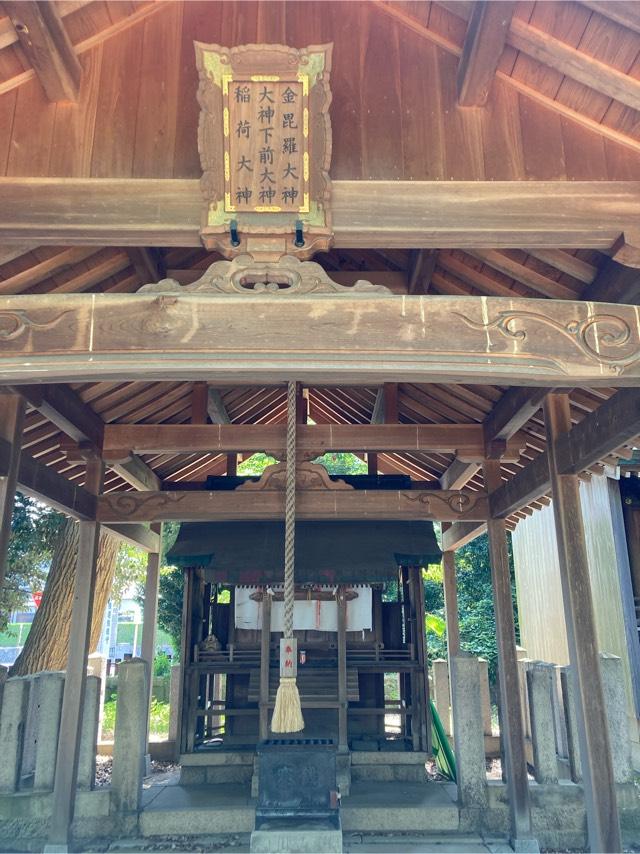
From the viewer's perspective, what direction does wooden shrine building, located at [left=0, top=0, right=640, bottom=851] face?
toward the camera

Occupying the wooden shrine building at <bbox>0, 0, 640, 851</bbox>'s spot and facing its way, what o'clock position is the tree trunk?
The tree trunk is roughly at 5 o'clock from the wooden shrine building.

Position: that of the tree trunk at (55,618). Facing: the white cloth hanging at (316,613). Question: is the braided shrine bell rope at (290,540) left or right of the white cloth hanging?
right

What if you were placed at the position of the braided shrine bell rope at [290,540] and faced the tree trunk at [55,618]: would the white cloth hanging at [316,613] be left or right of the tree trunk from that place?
right
